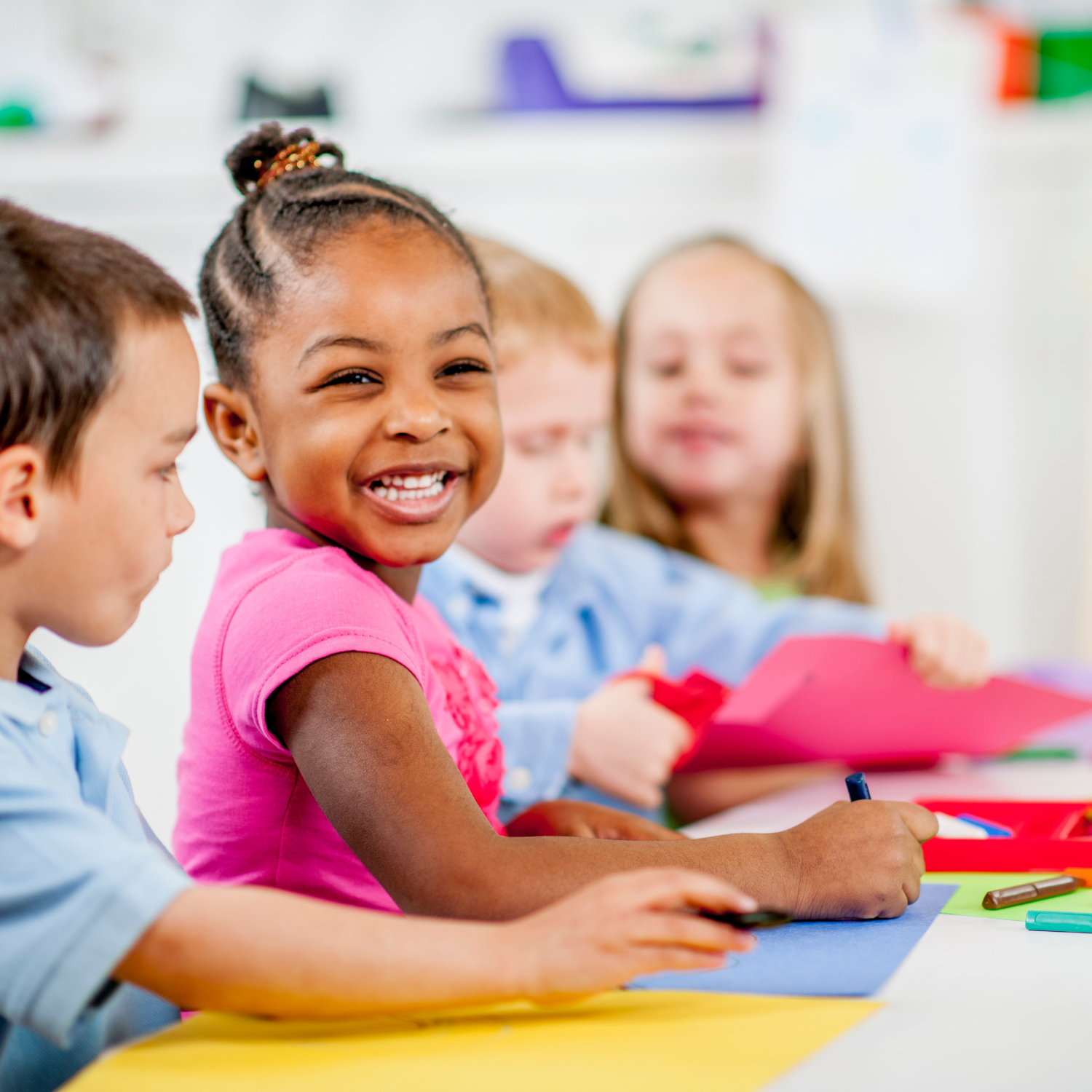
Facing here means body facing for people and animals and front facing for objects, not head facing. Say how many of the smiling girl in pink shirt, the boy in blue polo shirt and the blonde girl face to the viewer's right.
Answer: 2

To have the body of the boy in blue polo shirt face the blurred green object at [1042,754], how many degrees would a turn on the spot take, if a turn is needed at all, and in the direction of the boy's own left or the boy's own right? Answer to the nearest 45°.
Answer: approximately 45° to the boy's own left

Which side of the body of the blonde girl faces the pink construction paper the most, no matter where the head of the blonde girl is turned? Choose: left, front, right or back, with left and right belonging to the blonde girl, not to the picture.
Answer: front

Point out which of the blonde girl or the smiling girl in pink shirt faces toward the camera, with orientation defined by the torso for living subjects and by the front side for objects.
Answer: the blonde girl

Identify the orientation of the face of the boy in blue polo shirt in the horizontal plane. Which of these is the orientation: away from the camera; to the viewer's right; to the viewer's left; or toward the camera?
to the viewer's right

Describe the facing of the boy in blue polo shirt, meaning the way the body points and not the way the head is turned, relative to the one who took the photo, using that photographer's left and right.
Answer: facing to the right of the viewer

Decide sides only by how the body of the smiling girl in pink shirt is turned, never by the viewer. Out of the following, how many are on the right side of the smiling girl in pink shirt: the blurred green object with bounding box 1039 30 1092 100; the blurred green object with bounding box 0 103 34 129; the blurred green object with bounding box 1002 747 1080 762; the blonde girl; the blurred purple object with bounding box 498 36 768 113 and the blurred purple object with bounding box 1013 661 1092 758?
0

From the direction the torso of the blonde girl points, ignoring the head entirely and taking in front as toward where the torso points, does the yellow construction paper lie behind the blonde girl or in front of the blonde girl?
in front

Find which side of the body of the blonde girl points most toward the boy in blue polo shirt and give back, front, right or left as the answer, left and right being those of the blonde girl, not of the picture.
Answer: front

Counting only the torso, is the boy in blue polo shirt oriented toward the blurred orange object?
no

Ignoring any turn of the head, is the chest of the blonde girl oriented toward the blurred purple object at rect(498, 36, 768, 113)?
no

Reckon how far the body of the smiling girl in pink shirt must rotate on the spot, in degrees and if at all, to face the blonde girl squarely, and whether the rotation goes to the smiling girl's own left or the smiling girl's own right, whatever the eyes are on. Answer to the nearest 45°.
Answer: approximately 90° to the smiling girl's own left

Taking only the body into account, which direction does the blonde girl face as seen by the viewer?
toward the camera

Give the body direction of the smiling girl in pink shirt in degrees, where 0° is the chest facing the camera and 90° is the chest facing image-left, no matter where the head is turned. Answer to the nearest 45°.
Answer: approximately 270°

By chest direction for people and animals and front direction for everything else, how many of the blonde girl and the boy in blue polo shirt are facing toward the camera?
1

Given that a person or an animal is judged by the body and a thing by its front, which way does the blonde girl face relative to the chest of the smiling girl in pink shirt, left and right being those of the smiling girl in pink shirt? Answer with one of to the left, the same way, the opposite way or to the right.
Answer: to the right
